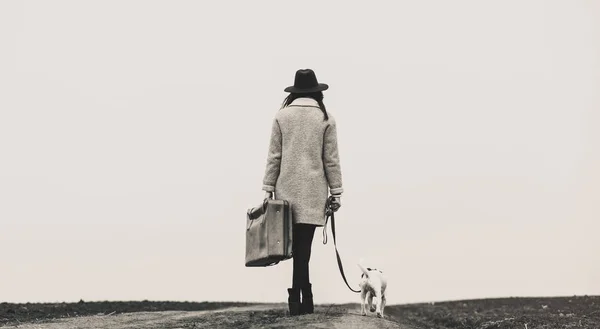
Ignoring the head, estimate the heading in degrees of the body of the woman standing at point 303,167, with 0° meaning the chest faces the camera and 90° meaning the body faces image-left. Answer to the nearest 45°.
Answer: approximately 180°
